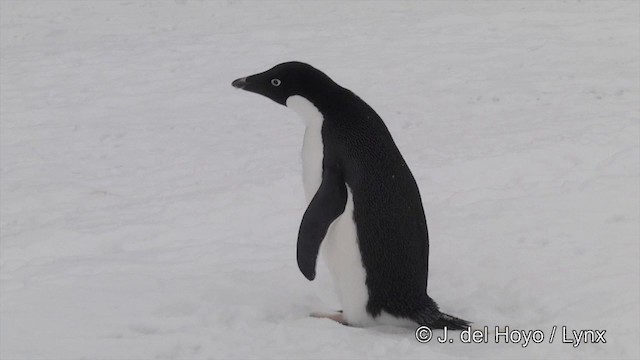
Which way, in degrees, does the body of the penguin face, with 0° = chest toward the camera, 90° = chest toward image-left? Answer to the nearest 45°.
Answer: approximately 90°
